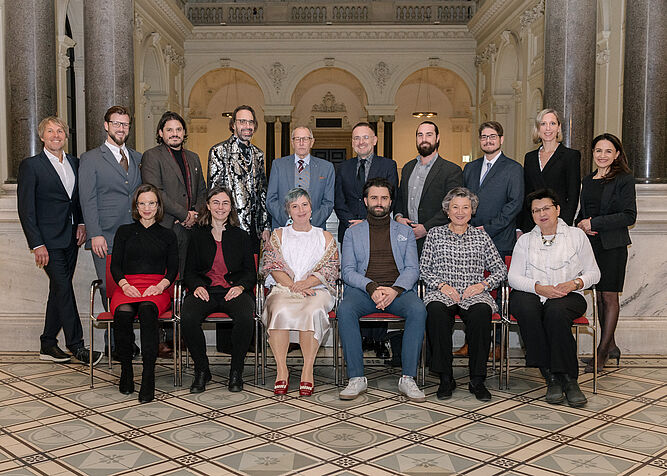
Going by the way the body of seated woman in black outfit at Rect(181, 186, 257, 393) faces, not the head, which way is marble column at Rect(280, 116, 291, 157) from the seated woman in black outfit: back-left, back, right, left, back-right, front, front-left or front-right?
back

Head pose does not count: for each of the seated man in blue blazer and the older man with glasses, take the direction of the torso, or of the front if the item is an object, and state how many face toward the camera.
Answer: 2

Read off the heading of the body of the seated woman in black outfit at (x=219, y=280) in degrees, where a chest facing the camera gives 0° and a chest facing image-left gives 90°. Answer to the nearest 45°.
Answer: approximately 0°

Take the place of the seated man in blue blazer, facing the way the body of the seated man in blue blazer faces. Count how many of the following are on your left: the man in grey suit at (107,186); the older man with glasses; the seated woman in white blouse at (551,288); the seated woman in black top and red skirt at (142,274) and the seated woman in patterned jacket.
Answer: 2

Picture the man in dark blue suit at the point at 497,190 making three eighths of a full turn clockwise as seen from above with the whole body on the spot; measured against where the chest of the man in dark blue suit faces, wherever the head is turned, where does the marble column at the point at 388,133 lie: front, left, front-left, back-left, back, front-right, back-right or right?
front

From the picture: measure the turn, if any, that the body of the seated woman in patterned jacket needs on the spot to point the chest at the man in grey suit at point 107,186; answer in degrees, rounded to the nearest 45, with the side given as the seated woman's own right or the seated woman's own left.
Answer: approximately 90° to the seated woman's own right

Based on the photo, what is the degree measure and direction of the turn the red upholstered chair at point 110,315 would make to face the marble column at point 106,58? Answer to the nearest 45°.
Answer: approximately 180°
